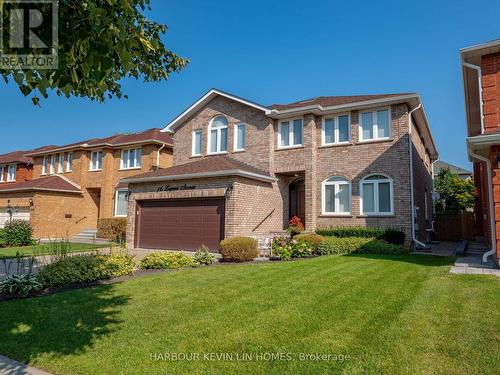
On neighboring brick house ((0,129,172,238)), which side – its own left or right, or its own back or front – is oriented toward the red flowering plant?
left

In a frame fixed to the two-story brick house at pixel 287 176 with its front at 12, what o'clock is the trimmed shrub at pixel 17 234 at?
The trimmed shrub is roughly at 2 o'clock from the two-story brick house.

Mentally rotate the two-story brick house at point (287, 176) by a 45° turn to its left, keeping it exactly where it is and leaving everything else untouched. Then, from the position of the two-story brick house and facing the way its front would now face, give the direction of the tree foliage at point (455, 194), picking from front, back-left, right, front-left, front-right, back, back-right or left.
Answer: back-left

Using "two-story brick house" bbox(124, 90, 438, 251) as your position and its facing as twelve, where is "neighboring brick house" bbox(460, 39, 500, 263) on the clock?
The neighboring brick house is roughly at 9 o'clock from the two-story brick house.

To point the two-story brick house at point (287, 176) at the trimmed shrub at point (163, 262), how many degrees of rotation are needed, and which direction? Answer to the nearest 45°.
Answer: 0° — it already faces it

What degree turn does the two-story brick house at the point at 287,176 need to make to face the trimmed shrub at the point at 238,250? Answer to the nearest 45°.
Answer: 0° — it already faces it

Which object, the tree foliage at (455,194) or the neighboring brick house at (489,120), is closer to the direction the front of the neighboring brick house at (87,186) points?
the neighboring brick house

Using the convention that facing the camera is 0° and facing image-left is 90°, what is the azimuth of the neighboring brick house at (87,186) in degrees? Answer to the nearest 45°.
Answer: approximately 45°

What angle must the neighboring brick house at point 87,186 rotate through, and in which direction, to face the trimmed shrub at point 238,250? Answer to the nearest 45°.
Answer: approximately 45° to its left
